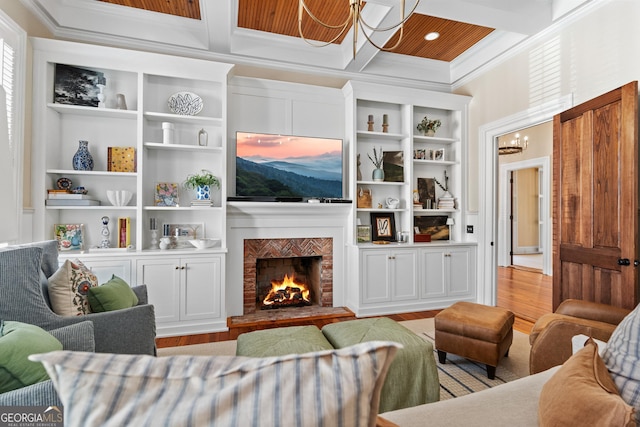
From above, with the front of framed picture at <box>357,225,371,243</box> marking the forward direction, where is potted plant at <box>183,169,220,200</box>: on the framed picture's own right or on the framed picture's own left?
on the framed picture's own right

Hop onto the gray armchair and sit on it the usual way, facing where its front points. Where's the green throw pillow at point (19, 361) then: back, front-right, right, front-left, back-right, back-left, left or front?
right

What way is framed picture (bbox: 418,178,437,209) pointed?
toward the camera

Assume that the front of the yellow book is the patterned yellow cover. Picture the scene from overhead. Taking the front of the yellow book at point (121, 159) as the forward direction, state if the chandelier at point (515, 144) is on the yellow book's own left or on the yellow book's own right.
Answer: on the yellow book's own left

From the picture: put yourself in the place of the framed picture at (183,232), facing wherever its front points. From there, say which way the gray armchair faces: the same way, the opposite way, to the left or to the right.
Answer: to the left

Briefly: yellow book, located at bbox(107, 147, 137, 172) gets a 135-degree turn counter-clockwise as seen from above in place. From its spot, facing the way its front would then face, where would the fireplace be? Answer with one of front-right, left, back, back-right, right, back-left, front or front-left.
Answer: front-right

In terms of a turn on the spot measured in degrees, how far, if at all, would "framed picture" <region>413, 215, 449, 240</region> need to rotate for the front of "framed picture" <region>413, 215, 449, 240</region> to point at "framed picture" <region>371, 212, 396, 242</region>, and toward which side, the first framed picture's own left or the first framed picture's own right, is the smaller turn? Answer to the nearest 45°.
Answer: approximately 45° to the first framed picture's own right

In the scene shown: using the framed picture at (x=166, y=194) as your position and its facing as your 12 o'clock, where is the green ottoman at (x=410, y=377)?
The green ottoman is roughly at 11 o'clock from the framed picture.

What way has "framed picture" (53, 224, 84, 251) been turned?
toward the camera

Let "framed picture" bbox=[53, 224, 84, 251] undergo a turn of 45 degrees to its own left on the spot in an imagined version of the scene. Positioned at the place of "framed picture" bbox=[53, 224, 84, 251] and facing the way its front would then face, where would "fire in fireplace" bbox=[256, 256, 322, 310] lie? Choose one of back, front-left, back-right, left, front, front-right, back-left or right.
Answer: front-left

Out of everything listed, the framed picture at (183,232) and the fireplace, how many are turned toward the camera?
2

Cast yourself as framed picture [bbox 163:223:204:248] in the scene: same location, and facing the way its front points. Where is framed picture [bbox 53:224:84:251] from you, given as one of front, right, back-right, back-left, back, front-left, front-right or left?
right

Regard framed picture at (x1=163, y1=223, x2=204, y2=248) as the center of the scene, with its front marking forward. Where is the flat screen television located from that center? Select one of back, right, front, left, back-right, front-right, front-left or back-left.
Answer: left

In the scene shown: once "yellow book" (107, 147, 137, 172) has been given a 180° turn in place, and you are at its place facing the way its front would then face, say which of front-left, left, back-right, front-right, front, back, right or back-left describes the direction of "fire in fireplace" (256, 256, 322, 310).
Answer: right
